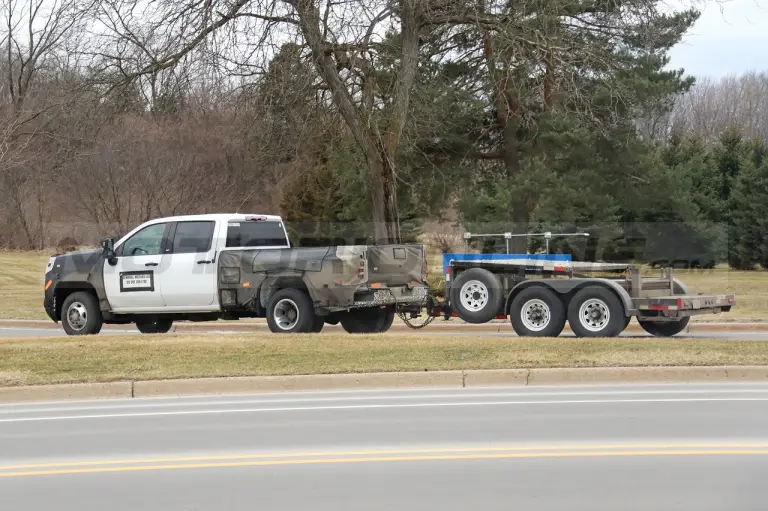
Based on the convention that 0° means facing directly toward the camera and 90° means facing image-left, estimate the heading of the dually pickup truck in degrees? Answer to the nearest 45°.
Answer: approximately 135°

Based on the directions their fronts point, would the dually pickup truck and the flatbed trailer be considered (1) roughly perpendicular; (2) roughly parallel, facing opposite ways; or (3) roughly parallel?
roughly parallel

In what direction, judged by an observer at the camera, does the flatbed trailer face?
facing away from the viewer and to the left of the viewer

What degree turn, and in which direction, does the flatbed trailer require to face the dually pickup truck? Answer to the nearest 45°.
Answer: approximately 45° to its left

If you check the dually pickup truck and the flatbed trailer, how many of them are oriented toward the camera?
0

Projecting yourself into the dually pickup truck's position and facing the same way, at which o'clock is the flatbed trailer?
The flatbed trailer is roughly at 5 o'clock from the dually pickup truck.
